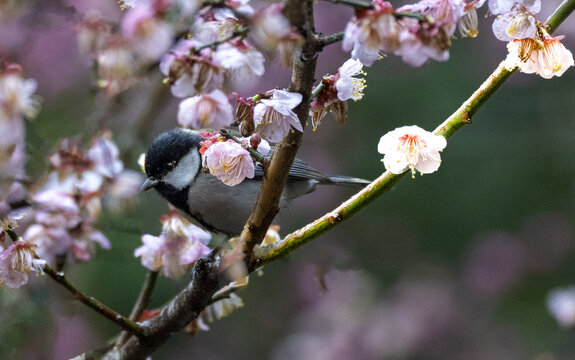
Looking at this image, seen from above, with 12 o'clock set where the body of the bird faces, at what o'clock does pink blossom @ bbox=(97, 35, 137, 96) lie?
The pink blossom is roughly at 2 o'clock from the bird.

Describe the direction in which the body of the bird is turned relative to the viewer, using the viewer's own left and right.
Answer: facing to the left of the viewer

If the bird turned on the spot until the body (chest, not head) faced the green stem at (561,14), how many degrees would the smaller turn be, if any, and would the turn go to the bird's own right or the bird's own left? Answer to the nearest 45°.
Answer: approximately 135° to the bird's own left

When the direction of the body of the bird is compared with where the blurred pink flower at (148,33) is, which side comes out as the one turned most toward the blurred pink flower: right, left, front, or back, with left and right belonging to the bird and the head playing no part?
left

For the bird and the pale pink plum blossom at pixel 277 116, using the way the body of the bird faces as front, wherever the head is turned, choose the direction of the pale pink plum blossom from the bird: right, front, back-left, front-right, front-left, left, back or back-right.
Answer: left

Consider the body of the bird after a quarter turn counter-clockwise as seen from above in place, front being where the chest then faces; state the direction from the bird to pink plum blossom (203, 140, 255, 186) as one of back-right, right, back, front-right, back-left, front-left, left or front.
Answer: front
